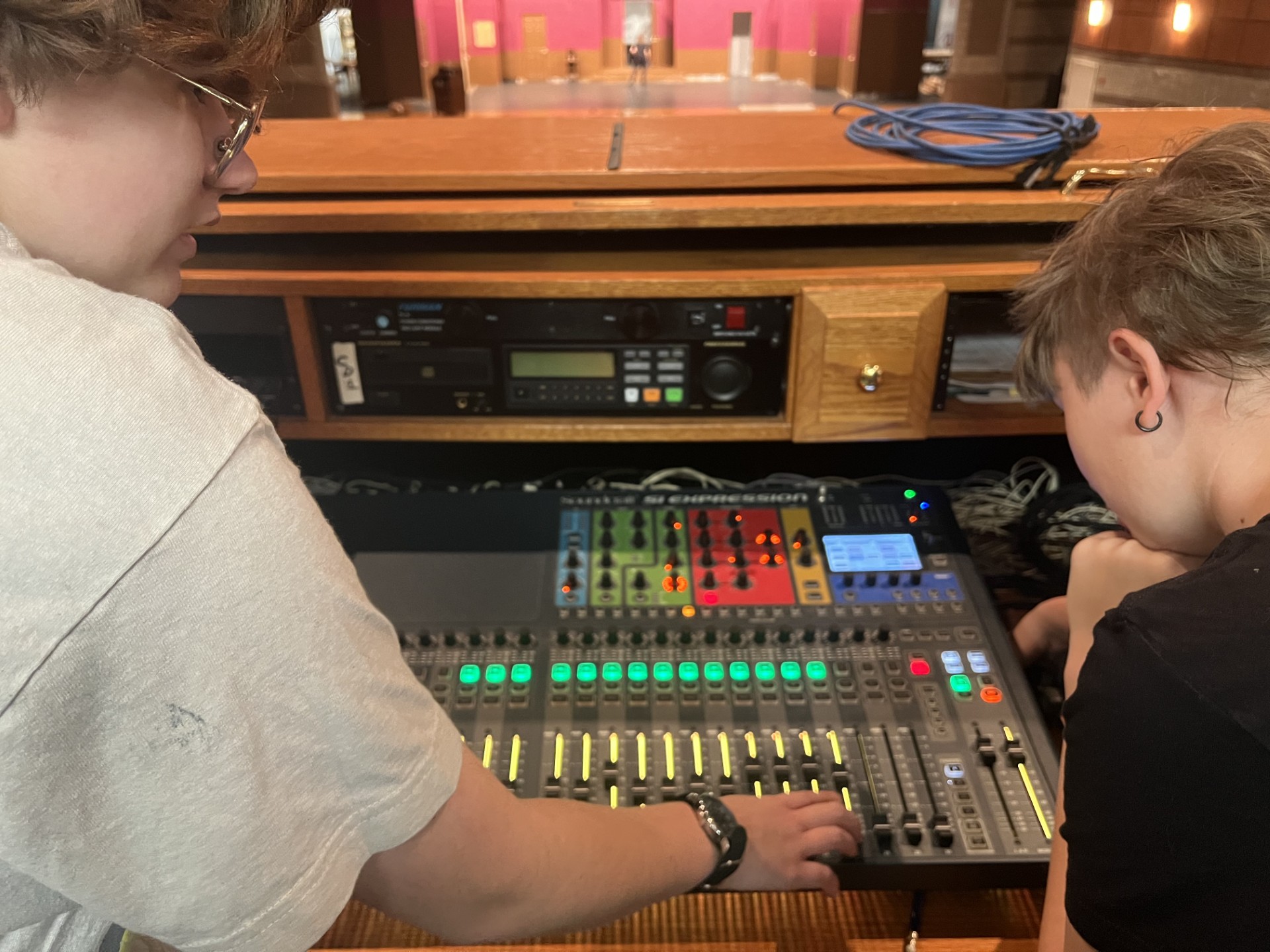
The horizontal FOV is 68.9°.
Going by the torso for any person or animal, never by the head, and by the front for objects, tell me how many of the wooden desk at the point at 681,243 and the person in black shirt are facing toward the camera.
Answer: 1

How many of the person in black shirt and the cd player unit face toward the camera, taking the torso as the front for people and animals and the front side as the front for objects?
1

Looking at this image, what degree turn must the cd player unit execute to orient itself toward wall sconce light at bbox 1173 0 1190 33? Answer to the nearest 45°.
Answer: approximately 90° to its left

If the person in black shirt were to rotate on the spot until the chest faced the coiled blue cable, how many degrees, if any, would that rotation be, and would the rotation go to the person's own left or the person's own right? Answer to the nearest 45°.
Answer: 0° — they already face it

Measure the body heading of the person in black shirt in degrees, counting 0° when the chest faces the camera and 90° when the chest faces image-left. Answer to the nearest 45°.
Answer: approximately 135°

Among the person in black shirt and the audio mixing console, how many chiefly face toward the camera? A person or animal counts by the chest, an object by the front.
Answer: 1

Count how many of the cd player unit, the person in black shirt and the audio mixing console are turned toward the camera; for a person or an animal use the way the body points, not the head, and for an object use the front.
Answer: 2
